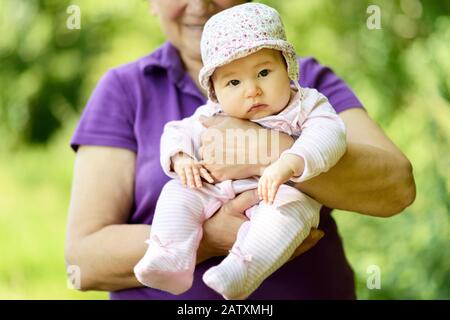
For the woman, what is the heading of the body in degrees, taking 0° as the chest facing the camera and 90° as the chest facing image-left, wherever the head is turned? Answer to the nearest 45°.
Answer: approximately 0°
